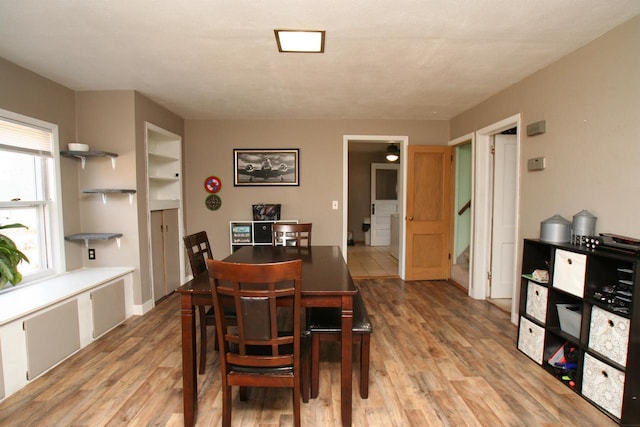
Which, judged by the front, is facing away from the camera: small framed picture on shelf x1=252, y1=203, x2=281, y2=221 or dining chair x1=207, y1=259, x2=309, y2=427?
the dining chair

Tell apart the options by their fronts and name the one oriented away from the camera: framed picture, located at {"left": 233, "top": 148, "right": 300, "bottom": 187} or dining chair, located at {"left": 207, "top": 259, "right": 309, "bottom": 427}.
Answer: the dining chair

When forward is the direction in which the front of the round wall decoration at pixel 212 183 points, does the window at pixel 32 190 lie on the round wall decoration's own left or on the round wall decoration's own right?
on the round wall decoration's own right

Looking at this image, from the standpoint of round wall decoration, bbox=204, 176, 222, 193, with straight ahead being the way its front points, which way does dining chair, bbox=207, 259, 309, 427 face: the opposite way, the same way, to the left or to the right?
the opposite way

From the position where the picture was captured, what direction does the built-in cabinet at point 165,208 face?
facing the viewer and to the right of the viewer

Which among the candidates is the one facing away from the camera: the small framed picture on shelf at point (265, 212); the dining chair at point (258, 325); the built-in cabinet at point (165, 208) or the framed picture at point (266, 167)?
the dining chair

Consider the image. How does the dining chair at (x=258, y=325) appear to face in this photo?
away from the camera

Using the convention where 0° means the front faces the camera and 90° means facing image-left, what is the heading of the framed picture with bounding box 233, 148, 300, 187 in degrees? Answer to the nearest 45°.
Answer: approximately 0°

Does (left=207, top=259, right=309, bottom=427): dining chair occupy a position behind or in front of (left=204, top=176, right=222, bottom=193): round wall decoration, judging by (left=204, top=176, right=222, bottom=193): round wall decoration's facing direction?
in front

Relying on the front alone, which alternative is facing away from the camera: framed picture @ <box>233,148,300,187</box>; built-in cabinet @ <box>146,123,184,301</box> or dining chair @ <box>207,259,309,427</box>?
the dining chair

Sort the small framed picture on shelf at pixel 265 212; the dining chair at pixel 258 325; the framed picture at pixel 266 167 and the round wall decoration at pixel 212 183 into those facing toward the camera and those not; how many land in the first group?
3

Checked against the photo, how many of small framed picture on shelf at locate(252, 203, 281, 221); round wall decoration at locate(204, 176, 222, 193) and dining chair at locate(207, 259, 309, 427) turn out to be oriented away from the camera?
1

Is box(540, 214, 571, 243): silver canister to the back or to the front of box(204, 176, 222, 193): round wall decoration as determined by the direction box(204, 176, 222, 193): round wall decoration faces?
to the front

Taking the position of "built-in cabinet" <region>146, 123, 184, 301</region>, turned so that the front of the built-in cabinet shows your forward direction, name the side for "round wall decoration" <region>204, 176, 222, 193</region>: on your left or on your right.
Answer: on your left
